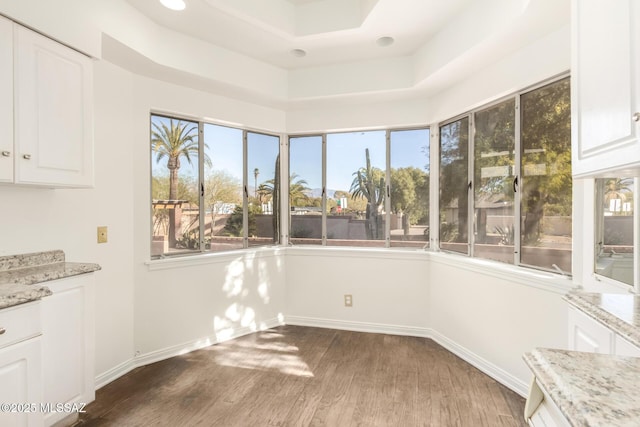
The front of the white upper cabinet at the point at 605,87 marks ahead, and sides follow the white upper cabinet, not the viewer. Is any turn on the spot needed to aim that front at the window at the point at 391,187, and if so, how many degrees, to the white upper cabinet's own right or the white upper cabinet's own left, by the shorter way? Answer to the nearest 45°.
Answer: approximately 90° to the white upper cabinet's own right

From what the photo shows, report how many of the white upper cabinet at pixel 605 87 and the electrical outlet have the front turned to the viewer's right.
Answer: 0

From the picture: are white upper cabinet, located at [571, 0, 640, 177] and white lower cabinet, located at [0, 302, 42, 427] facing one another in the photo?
yes

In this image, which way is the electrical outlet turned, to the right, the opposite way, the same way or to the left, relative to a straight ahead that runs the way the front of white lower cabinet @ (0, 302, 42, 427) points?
to the right

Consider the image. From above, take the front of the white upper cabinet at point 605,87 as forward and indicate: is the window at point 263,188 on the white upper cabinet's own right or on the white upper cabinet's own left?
on the white upper cabinet's own right

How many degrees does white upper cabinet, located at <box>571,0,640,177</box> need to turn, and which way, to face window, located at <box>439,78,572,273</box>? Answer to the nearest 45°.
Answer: approximately 135° to its right

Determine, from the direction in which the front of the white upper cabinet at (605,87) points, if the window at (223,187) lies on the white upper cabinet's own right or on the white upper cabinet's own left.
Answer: on the white upper cabinet's own right

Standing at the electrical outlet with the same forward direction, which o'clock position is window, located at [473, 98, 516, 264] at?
The window is roughly at 10 o'clock from the electrical outlet.

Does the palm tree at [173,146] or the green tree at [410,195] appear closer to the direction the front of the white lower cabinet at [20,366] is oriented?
the green tree

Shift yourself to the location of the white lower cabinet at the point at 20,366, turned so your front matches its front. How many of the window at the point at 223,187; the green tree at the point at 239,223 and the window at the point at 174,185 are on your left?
3

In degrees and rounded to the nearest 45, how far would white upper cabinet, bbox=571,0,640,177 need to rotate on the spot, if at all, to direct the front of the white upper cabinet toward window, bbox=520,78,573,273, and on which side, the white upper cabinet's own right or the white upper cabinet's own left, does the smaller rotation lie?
approximately 135° to the white upper cabinet's own right

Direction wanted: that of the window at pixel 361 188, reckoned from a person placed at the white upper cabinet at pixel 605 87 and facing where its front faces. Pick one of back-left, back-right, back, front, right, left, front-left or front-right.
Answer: right

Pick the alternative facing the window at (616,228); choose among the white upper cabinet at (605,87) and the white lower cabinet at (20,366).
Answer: the white lower cabinet

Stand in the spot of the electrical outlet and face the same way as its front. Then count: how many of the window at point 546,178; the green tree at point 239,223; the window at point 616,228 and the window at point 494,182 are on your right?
1

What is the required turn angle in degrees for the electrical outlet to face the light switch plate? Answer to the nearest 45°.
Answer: approximately 45° to its right

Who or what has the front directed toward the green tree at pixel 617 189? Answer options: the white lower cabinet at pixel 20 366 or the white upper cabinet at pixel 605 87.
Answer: the white lower cabinet
